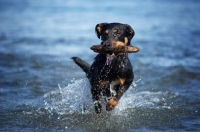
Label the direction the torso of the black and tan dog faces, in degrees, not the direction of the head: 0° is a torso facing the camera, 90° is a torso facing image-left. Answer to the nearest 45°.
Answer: approximately 0°
